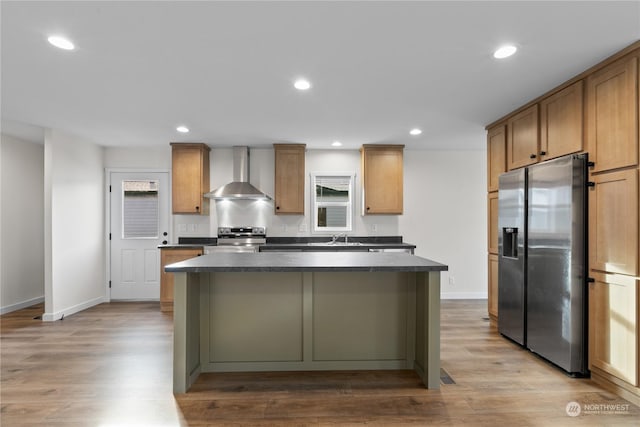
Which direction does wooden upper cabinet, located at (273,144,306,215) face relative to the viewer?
toward the camera

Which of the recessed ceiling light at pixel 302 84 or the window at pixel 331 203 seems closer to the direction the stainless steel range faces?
the recessed ceiling light

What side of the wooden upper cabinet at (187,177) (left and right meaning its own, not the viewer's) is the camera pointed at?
front

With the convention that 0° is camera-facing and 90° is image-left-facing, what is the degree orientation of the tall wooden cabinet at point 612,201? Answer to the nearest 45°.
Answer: approximately 45°

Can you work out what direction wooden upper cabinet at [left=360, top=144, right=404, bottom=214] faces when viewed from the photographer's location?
facing the viewer

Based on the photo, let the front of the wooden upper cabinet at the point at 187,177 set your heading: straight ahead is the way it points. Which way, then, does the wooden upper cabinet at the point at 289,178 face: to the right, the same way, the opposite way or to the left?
the same way

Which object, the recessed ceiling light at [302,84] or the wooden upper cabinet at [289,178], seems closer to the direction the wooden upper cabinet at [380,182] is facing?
the recessed ceiling light

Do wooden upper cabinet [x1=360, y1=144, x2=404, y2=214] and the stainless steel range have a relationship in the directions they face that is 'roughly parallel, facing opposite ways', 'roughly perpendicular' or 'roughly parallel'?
roughly parallel

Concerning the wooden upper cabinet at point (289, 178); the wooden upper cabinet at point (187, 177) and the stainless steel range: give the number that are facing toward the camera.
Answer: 3

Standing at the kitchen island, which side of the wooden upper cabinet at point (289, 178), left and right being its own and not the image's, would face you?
front

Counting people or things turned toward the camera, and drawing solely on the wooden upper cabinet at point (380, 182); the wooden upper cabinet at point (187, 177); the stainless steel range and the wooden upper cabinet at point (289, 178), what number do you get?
4

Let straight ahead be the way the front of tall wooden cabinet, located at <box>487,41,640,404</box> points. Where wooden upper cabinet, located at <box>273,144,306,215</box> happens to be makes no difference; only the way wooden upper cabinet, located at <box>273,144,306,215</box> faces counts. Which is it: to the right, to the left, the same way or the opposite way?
to the left

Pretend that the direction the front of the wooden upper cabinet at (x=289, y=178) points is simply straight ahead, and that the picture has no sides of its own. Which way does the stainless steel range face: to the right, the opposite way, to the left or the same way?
the same way
